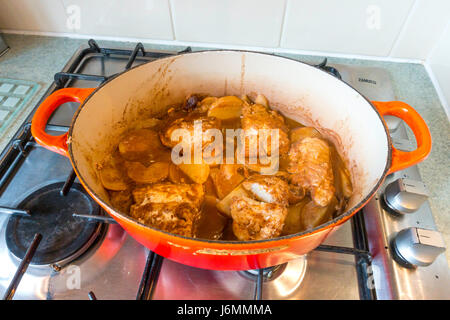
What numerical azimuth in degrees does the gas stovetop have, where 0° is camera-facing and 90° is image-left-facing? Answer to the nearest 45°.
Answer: approximately 0°
